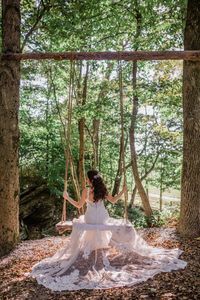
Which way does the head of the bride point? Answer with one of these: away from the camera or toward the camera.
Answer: away from the camera

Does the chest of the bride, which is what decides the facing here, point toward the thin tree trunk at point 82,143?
yes

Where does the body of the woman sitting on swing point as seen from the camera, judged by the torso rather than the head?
away from the camera

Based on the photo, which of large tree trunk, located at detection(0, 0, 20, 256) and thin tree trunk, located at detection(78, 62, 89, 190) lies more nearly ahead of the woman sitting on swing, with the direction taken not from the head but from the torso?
the thin tree trunk

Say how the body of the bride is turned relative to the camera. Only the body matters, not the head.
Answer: away from the camera

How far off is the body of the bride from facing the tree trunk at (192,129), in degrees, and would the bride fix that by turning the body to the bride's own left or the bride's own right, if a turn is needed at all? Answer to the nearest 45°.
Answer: approximately 45° to the bride's own right
